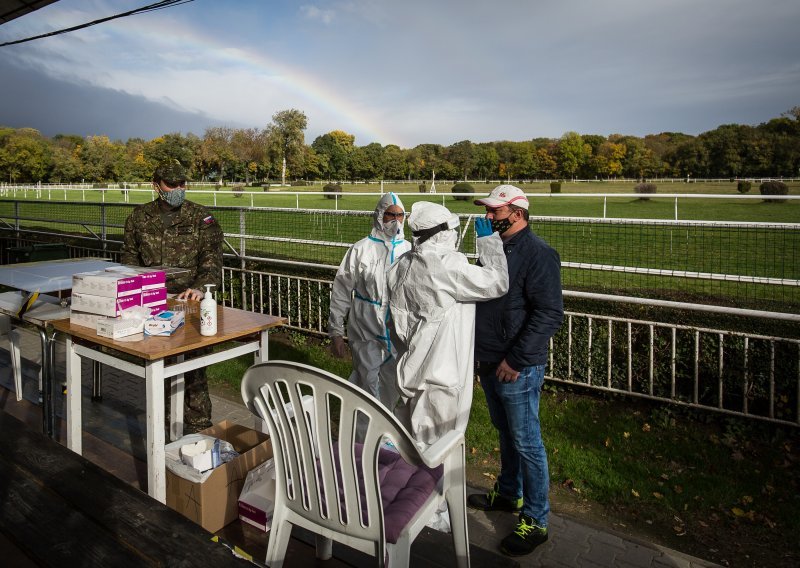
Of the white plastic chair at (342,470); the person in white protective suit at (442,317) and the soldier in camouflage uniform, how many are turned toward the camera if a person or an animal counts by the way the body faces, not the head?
1

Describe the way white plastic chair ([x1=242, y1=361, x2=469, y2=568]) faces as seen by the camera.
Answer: facing away from the viewer and to the right of the viewer

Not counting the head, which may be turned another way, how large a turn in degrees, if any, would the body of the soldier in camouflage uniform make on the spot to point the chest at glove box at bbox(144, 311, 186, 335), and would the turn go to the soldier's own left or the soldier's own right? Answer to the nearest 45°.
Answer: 0° — they already face it

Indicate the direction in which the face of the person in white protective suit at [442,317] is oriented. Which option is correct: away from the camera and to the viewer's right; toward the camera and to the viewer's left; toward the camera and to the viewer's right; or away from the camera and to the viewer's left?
away from the camera and to the viewer's right

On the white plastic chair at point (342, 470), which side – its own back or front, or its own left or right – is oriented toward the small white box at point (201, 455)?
left

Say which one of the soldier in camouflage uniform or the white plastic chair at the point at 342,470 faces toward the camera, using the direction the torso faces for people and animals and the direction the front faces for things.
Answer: the soldier in camouflage uniform

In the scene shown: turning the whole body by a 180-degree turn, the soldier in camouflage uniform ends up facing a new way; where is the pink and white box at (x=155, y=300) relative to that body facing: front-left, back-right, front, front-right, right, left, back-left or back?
back

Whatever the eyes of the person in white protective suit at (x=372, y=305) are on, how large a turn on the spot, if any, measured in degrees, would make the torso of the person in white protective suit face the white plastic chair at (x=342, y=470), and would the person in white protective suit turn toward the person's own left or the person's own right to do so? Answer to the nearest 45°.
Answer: approximately 45° to the person's own right

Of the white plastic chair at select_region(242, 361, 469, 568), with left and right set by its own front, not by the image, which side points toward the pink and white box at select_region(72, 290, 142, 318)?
left

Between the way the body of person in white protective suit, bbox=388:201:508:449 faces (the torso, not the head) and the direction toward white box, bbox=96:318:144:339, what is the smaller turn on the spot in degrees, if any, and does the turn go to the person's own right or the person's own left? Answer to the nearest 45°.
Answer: approximately 135° to the person's own left

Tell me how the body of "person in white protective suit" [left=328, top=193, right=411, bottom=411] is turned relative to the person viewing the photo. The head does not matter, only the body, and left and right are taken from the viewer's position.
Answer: facing the viewer and to the right of the viewer

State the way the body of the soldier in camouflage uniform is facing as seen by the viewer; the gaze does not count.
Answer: toward the camera

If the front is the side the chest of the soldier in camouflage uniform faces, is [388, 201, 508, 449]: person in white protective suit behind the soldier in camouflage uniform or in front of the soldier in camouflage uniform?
in front

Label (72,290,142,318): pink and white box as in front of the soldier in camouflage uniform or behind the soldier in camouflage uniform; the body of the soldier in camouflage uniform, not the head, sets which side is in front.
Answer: in front

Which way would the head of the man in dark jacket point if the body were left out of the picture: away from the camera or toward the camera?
toward the camera
